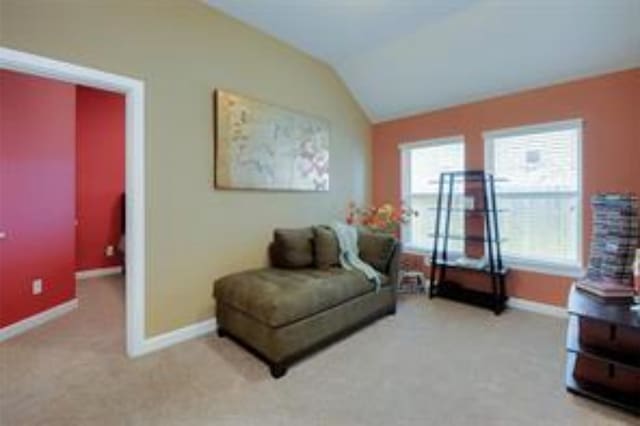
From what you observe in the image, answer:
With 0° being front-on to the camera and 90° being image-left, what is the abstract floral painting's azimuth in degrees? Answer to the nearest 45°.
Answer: approximately 315°

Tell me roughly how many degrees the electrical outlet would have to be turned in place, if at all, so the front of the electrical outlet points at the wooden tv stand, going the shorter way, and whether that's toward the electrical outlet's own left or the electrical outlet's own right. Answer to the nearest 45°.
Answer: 0° — it already faces it

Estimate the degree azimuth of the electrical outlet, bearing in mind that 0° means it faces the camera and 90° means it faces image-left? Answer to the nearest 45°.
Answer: approximately 315°

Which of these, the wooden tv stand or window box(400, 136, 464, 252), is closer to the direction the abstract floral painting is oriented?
the wooden tv stand

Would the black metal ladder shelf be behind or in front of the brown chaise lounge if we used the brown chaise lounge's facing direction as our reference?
behind

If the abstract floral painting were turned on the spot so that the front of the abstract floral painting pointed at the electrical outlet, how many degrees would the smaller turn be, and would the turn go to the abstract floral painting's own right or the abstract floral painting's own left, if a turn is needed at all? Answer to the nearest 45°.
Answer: approximately 135° to the abstract floral painting's own right
